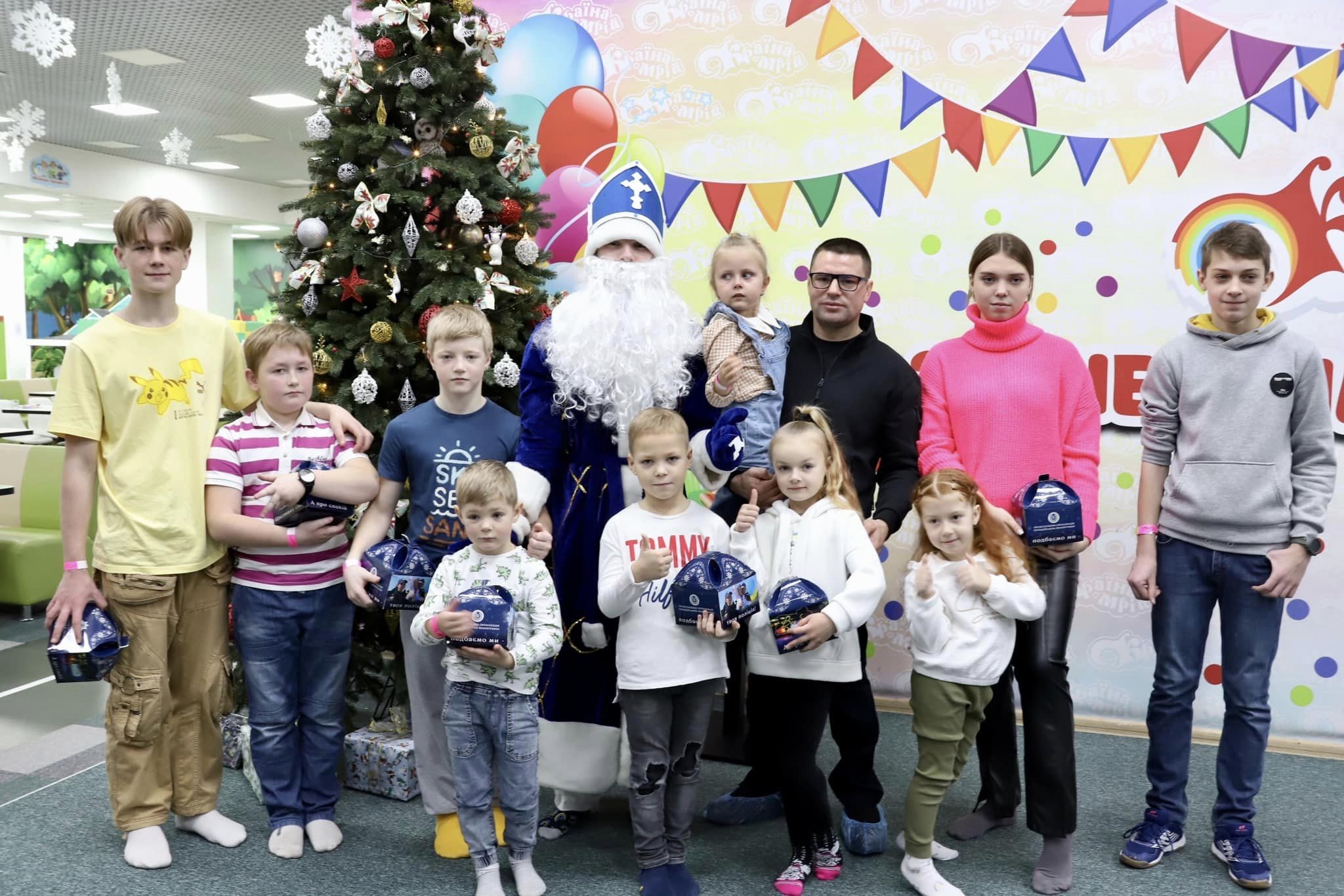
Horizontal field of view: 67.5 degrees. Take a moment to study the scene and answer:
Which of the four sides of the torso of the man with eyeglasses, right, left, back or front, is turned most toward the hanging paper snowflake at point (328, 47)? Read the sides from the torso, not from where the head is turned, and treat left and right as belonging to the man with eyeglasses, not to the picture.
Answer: right

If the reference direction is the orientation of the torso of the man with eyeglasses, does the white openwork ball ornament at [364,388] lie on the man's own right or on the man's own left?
on the man's own right

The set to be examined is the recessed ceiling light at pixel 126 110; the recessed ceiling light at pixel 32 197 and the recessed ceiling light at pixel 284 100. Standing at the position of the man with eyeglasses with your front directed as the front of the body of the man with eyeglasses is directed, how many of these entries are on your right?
3

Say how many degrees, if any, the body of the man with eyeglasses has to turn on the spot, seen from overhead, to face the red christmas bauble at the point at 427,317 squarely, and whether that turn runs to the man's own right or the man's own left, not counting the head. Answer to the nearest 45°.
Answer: approximately 45° to the man's own right

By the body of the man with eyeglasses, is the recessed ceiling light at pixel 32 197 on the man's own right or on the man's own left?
on the man's own right

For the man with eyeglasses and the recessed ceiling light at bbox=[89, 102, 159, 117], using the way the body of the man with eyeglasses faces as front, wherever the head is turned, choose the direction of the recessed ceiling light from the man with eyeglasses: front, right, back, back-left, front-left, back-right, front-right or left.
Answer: right
